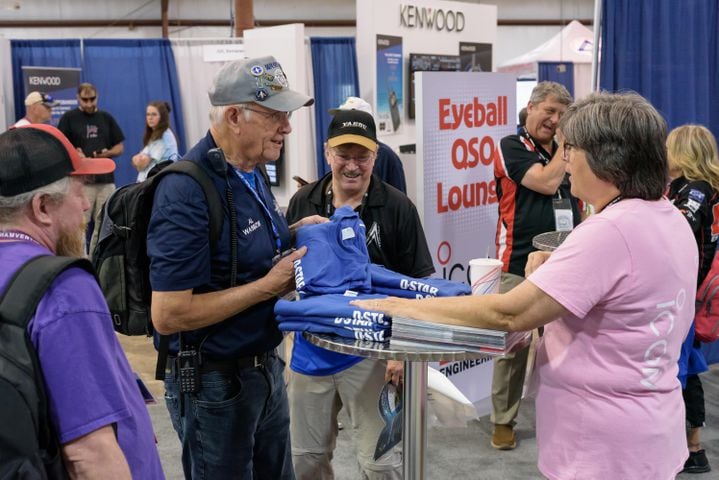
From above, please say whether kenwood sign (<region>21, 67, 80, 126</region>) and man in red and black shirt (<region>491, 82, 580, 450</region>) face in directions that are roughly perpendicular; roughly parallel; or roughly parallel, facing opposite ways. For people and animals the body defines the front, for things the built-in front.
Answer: roughly parallel

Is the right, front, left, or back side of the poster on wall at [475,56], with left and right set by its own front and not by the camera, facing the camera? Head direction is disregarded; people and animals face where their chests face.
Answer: front

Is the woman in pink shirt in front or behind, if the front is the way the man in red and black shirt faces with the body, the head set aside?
in front

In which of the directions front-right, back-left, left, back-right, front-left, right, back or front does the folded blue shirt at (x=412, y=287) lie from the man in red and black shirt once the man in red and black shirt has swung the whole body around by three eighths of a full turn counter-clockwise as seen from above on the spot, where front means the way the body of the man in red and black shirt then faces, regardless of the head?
back

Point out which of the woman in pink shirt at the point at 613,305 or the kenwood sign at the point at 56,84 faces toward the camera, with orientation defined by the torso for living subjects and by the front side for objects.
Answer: the kenwood sign

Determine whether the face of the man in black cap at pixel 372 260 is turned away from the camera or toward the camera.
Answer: toward the camera

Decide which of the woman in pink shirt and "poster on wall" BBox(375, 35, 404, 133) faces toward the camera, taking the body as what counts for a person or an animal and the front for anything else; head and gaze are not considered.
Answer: the poster on wall

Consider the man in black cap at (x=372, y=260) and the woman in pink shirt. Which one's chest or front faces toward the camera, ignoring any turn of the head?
the man in black cap

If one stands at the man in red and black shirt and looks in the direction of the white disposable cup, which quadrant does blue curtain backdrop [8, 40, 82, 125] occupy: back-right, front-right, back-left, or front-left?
back-right

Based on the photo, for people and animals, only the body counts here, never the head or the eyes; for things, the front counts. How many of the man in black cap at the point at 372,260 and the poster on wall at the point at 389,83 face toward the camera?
2

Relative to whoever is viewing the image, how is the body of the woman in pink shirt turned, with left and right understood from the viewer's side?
facing away from the viewer and to the left of the viewer

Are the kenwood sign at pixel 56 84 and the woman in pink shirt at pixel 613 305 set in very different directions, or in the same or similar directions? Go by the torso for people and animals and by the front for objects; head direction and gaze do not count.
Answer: very different directions

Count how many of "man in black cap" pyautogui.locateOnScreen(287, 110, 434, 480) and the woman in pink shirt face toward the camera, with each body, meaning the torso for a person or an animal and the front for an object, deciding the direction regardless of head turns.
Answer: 1

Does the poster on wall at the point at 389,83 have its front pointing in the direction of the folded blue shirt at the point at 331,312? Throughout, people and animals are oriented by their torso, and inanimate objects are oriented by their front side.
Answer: yes

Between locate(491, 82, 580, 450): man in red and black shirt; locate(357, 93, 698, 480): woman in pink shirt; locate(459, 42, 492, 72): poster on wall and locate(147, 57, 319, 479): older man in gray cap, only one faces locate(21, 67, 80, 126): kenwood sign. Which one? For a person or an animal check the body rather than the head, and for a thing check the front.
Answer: the woman in pink shirt

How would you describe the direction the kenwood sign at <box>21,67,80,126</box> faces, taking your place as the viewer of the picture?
facing the viewer
